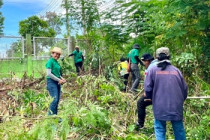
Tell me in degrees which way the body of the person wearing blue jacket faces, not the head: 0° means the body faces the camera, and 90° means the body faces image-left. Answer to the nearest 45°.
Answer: approximately 180°

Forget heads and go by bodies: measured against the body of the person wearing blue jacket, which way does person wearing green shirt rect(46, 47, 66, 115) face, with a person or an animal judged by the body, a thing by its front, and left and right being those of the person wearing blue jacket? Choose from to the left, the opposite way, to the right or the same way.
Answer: to the right

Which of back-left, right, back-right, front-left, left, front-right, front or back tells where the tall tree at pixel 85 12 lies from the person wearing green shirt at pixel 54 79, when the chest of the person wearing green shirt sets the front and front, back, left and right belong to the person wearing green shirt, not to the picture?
back-left

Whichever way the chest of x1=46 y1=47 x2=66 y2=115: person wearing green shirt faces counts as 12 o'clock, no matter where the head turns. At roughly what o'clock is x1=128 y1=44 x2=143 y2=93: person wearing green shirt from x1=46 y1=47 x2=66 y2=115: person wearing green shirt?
x1=128 y1=44 x2=143 y2=93: person wearing green shirt is roughly at 9 o'clock from x1=46 y1=47 x2=66 y2=115: person wearing green shirt.

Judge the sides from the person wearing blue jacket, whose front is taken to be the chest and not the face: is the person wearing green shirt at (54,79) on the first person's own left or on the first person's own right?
on the first person's own left

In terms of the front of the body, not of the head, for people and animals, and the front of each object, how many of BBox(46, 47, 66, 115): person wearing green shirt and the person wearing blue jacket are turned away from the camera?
1

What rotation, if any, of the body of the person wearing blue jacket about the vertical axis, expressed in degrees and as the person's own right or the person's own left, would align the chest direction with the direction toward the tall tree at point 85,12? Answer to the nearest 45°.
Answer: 0° — they already face it
